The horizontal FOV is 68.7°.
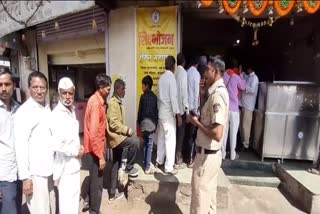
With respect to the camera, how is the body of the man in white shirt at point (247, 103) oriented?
to the viewer's left

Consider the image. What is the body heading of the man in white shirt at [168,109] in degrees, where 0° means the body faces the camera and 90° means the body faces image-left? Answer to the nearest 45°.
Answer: approximately 225°

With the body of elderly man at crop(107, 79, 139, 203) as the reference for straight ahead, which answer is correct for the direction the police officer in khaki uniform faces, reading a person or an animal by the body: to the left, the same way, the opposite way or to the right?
the opposite way

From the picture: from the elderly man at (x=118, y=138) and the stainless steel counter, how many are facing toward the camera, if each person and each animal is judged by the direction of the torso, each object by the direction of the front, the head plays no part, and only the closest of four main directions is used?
1

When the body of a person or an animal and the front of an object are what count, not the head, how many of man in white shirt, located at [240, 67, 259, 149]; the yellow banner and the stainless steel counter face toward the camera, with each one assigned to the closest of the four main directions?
2

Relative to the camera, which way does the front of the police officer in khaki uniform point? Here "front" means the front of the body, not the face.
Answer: to the viewer's left

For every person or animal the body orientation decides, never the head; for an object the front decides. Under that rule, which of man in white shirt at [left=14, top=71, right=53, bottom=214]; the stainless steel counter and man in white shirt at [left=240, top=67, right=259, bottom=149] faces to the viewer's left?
man in white shirt at [left=240, top=67, right=259, bottom=149]

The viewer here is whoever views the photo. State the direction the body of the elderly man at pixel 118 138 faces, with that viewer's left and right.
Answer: facing to the right of the viewer
